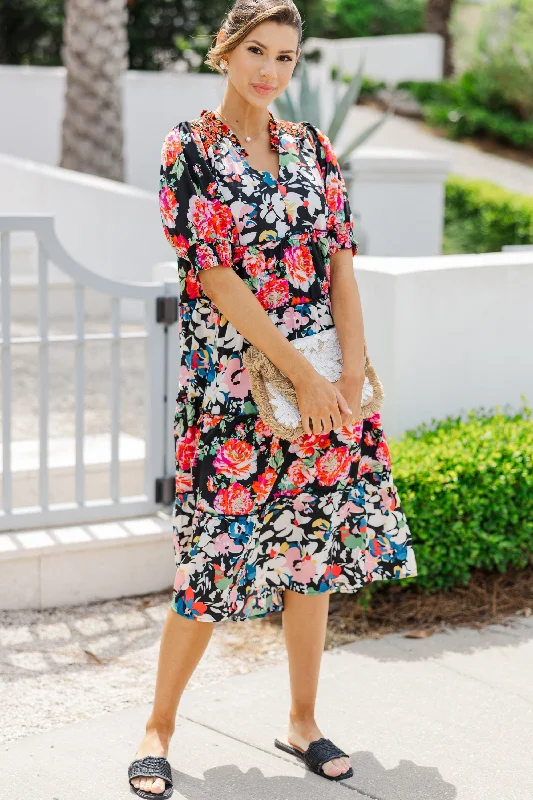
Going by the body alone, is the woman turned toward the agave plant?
no

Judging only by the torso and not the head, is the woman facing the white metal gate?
no

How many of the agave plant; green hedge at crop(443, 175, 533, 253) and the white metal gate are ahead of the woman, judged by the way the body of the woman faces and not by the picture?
0

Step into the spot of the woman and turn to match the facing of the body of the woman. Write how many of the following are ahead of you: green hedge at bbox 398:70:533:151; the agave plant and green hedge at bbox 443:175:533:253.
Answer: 0

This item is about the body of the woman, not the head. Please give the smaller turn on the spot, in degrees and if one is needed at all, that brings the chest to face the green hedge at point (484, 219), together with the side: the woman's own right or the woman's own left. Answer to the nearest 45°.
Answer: approximately 135° to the woman's own left

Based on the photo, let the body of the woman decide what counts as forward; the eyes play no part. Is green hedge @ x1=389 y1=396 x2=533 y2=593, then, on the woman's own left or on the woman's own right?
on the woman's own left

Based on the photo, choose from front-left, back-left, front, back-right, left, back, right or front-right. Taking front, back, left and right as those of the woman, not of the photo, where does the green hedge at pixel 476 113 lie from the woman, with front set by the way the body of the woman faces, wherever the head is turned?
back-left
